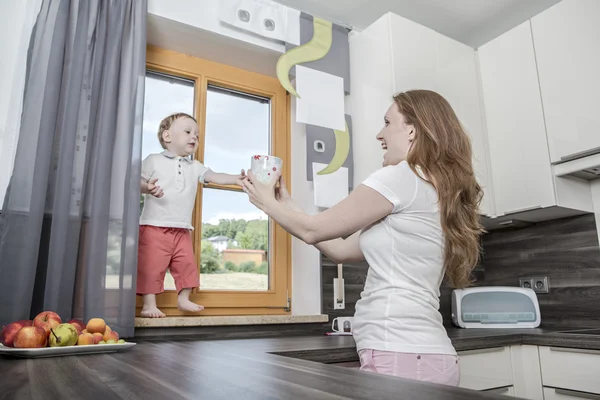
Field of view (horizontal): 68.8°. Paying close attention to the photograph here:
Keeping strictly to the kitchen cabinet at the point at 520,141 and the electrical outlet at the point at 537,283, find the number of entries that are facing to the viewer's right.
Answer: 0

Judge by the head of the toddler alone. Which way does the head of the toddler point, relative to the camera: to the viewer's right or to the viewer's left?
to the viewer's right

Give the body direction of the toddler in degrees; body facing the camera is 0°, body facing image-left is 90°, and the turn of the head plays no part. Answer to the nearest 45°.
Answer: approximately 315°

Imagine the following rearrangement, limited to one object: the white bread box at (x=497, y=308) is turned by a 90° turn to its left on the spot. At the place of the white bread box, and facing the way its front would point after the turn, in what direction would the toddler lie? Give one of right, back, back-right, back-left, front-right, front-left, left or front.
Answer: back-right

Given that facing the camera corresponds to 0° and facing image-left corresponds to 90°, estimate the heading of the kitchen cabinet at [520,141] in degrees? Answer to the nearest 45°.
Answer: approximately 45°

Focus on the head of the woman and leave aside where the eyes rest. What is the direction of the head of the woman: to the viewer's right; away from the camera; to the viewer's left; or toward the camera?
to the viewer's left

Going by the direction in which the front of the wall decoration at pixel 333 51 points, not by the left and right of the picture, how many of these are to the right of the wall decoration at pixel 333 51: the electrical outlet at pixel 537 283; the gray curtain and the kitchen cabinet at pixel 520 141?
1

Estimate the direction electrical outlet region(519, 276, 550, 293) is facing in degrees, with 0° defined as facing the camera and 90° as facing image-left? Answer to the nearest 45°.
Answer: approximately 45°

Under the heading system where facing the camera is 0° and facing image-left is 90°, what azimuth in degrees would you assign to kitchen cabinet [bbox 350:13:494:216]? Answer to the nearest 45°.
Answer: approximately 315°
